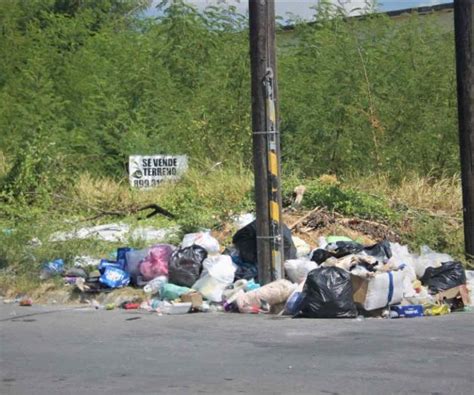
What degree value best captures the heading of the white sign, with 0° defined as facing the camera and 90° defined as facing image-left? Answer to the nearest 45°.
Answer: approximately 0°

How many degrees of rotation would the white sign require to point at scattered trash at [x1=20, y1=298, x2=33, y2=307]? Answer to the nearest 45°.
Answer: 0° — it already faces it

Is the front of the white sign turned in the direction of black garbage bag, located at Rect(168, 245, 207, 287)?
yes

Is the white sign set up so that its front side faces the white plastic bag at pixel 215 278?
yes

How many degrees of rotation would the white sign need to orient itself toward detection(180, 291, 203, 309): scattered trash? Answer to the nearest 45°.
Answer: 0° — it already faces it

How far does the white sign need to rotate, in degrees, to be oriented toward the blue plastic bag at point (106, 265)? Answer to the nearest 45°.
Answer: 0° — it already faces it

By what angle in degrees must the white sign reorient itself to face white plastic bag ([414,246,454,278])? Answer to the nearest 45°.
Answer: approximately 45° to its left

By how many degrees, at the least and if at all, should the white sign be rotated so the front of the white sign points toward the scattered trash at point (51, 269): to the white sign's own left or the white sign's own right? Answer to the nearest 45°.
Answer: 0° — it already faces it
